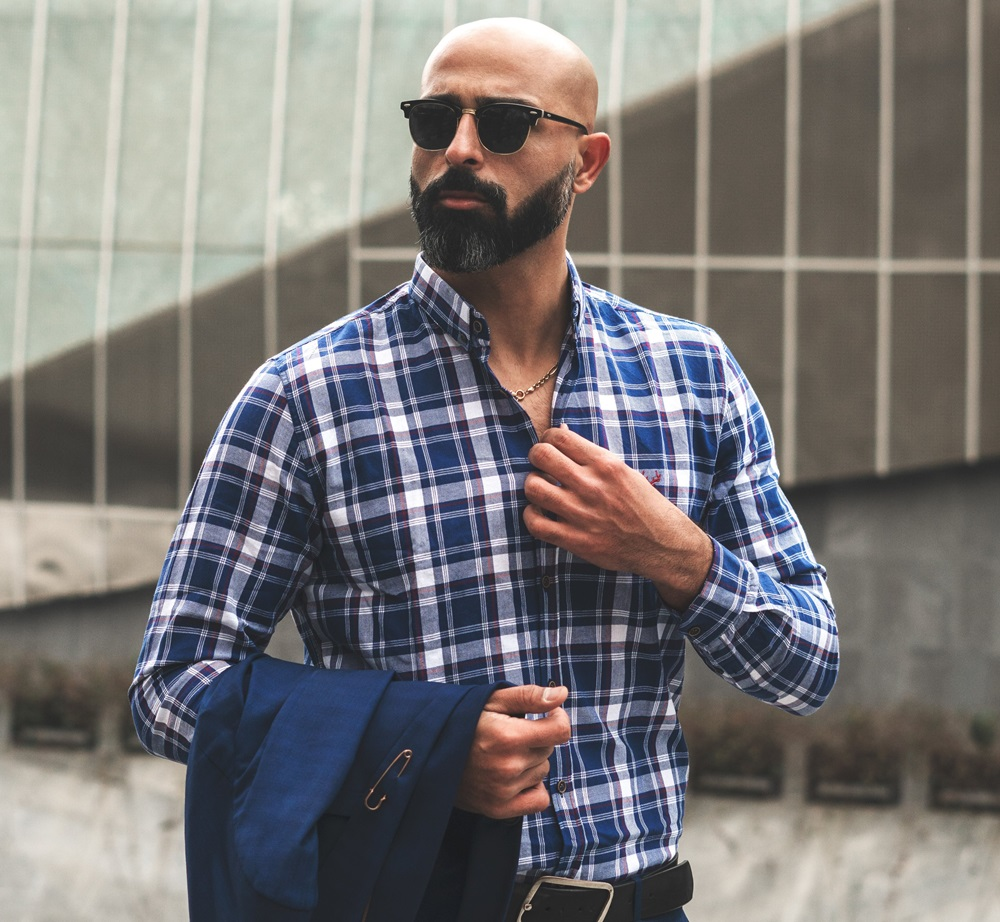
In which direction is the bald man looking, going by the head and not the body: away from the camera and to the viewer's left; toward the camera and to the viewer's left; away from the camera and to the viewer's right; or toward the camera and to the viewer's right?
toward the camera and to the viewer's left

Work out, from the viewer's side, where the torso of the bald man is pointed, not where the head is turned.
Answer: toward the camera
